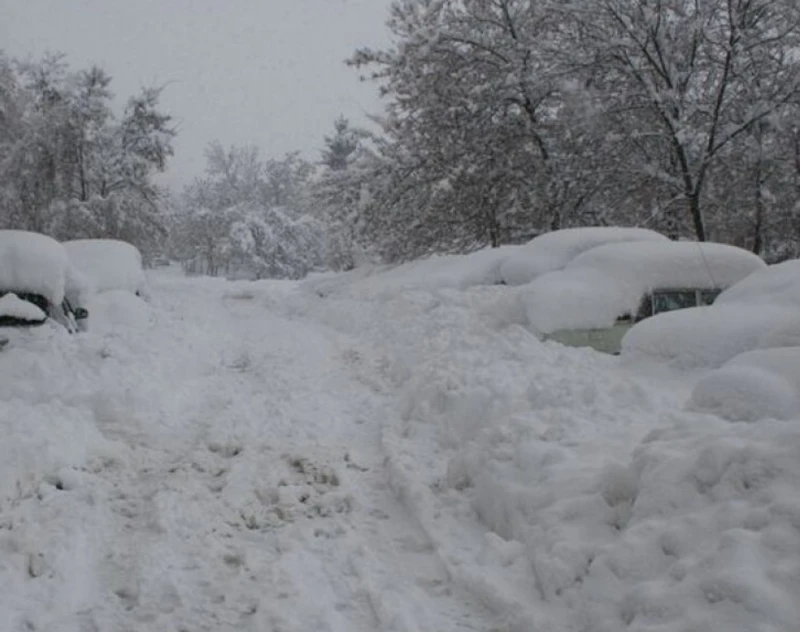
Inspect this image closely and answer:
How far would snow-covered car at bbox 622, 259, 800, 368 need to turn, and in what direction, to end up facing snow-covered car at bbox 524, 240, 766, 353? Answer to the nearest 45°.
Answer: approximately 45° to its right

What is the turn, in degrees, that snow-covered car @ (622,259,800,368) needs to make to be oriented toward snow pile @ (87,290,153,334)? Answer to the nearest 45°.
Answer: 0° — it already faces it

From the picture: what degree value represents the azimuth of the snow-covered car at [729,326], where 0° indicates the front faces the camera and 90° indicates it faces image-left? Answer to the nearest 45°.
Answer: approximately 90°

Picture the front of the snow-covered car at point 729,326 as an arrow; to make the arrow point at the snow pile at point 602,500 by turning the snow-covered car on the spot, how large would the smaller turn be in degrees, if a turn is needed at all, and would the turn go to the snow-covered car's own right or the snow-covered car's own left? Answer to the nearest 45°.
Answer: approximately 90° to the snow-covered car's own left
